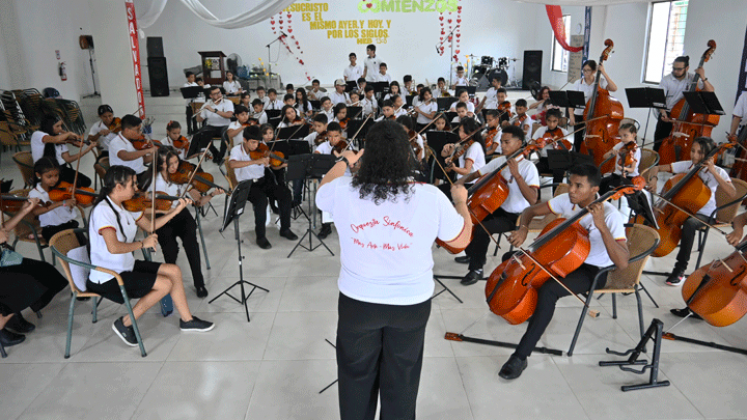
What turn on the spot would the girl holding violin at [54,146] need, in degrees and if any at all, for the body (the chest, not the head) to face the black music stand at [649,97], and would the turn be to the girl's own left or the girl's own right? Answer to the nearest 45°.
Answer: approximately 45° to the girl's own left

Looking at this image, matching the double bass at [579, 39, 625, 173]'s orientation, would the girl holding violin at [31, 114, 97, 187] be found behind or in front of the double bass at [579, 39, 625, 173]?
in front

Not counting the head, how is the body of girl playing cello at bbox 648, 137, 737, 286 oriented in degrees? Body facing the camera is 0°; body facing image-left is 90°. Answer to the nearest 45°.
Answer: approximately 45°

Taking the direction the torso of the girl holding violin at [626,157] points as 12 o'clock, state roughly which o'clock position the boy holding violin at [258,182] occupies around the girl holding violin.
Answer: The boy holding violin is roughly at 1 o'clock from the girl holding violin.

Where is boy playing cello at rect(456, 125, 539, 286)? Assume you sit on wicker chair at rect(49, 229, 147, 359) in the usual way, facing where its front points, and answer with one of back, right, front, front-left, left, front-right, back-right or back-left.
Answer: front

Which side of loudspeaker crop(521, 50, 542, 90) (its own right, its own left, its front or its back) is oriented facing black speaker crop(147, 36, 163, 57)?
right

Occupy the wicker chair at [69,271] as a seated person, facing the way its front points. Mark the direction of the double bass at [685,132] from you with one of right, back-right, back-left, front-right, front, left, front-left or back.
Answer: front

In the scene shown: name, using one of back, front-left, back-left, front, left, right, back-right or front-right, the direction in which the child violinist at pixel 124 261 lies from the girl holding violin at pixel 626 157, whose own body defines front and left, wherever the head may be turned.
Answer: front

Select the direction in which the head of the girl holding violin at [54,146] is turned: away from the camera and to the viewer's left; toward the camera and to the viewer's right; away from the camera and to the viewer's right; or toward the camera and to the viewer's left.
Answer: toward the camera and to the viewer's right

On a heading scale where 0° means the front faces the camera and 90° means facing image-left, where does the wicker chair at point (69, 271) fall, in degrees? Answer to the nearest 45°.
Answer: approximately 270°

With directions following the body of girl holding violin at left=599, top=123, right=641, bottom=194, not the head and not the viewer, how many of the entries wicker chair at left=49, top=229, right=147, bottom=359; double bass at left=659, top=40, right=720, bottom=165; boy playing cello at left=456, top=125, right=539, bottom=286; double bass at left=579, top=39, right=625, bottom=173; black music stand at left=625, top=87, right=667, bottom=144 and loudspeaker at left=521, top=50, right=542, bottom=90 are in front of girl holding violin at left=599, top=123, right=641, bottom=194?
2

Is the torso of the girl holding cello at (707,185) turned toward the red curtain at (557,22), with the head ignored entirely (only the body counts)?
no

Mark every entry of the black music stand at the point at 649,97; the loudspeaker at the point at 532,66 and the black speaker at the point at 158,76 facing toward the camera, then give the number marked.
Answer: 2

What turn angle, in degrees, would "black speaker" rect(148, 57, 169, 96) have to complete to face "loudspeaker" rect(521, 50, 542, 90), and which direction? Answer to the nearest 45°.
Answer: approximately 90° to its left

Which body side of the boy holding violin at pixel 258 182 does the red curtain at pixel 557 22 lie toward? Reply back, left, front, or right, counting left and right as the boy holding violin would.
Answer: left

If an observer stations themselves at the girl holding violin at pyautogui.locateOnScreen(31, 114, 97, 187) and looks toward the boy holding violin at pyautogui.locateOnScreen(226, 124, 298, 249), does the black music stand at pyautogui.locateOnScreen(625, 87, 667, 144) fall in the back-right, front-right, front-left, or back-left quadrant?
front-left

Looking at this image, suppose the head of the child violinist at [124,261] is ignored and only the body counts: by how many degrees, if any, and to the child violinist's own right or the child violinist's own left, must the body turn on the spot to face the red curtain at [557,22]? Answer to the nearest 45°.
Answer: approximately 45° to the child violinist's own left

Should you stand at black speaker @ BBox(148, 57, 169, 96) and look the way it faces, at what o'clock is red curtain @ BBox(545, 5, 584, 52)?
The red curtain is roughly at 10 o'clock from the black speaker.

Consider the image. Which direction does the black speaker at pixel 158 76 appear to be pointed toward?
toward the camera

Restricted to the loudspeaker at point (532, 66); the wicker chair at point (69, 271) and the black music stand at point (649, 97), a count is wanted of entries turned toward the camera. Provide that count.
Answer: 1

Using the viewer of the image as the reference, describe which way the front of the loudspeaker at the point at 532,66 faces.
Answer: facing the viewer

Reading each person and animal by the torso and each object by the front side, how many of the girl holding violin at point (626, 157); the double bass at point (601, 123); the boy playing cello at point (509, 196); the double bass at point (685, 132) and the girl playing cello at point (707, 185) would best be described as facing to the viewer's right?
0

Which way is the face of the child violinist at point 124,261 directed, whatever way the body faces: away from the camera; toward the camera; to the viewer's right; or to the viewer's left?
to the viewer's right
